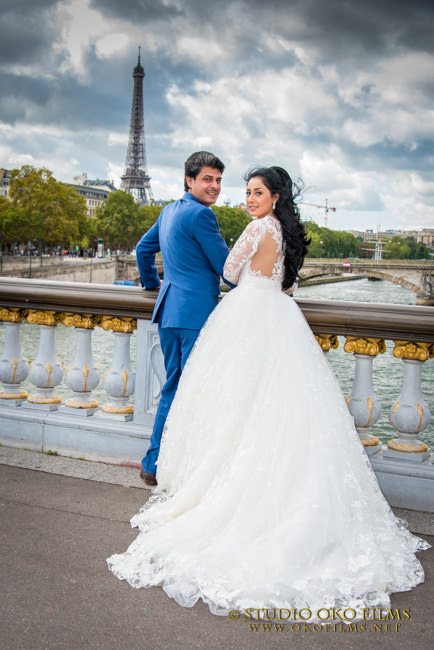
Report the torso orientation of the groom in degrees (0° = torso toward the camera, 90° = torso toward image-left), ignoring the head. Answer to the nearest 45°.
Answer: approximately 225°
